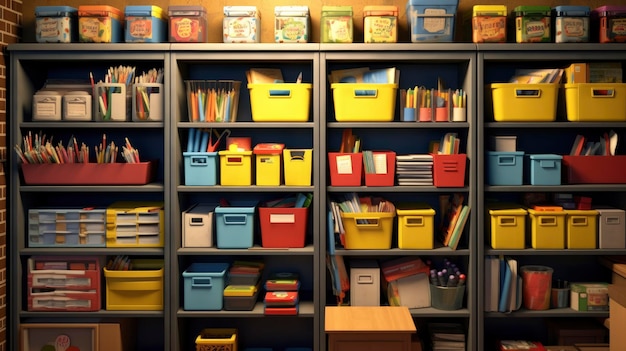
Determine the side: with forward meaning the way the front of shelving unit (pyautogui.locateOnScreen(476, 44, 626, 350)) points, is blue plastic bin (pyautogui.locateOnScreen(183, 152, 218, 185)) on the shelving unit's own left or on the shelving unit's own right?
on the shelving unit's own right

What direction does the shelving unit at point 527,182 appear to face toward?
toward the camera

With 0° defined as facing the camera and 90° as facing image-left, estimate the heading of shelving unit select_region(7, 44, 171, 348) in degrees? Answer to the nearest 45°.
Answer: approximately 0°

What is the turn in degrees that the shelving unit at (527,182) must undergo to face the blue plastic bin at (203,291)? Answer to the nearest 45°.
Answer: approximately 45° to its right

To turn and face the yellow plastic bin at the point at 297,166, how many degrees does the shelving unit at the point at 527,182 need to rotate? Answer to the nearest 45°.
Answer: approximately 45° to its right

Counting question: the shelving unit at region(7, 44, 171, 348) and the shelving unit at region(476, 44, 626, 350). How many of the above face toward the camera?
2

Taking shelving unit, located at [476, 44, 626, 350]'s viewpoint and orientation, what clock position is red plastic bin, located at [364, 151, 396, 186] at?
The red plastic bin is roughly at 2 o'clock from the shelving unit.

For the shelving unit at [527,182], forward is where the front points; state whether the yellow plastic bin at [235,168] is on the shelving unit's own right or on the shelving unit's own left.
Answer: on the shelving unit's own right

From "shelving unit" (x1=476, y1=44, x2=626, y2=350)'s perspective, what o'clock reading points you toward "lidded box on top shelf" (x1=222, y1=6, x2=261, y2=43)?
The lidded box on top shelf is roughly at 2 o'clock from the shelving unit.

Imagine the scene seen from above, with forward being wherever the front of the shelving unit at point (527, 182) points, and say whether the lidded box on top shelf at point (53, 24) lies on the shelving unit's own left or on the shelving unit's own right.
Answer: on the shelving unit's own right
